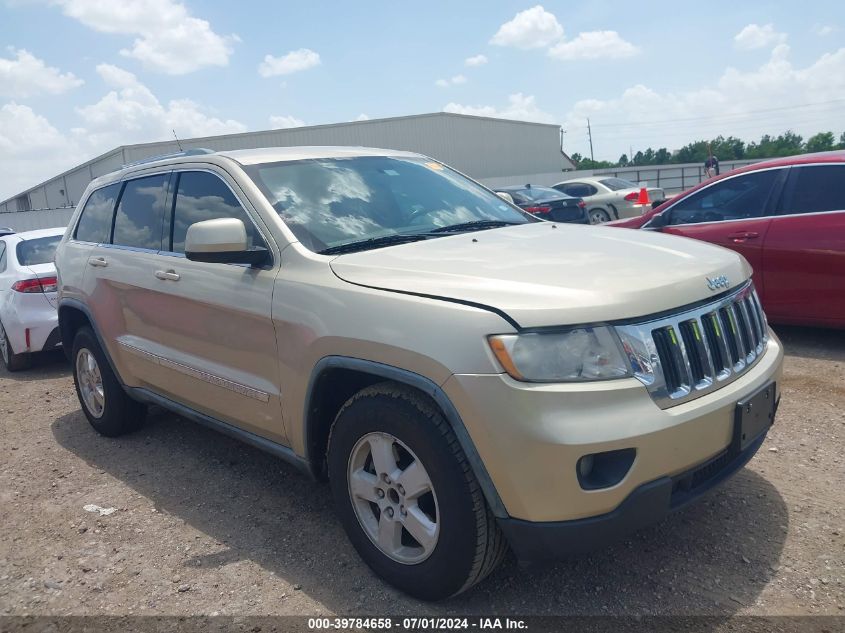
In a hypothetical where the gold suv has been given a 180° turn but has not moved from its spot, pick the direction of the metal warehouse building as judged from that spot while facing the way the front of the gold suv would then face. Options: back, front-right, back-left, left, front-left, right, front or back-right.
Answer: front-right

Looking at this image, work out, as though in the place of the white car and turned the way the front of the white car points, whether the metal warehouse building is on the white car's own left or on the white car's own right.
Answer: on the white car's own right

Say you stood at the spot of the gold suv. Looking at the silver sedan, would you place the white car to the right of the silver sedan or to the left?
left

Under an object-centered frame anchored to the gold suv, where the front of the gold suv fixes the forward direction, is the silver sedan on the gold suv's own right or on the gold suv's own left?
on the gold suv's own left

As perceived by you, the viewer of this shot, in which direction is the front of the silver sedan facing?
facing away from the viewer and to the left of the viewer

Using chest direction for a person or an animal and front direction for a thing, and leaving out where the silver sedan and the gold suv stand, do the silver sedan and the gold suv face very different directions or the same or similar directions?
very different directions

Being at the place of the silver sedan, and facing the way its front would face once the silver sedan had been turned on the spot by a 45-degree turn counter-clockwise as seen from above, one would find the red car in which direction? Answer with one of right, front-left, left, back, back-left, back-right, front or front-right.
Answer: left

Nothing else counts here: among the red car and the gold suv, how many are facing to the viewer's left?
1

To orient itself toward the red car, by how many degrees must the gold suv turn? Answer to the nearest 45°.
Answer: approximately 90° to its left

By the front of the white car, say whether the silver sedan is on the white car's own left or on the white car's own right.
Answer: on the white car's own right

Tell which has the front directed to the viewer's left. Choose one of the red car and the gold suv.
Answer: the red car

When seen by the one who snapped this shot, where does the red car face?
facing to the left of the viewer

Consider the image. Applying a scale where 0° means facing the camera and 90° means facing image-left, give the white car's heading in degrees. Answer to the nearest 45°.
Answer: approximately 135°
